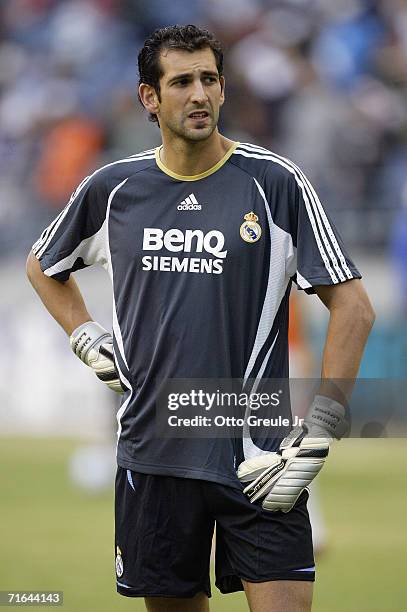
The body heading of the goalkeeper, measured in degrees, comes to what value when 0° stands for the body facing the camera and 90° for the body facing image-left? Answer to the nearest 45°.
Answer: approximately 0°
